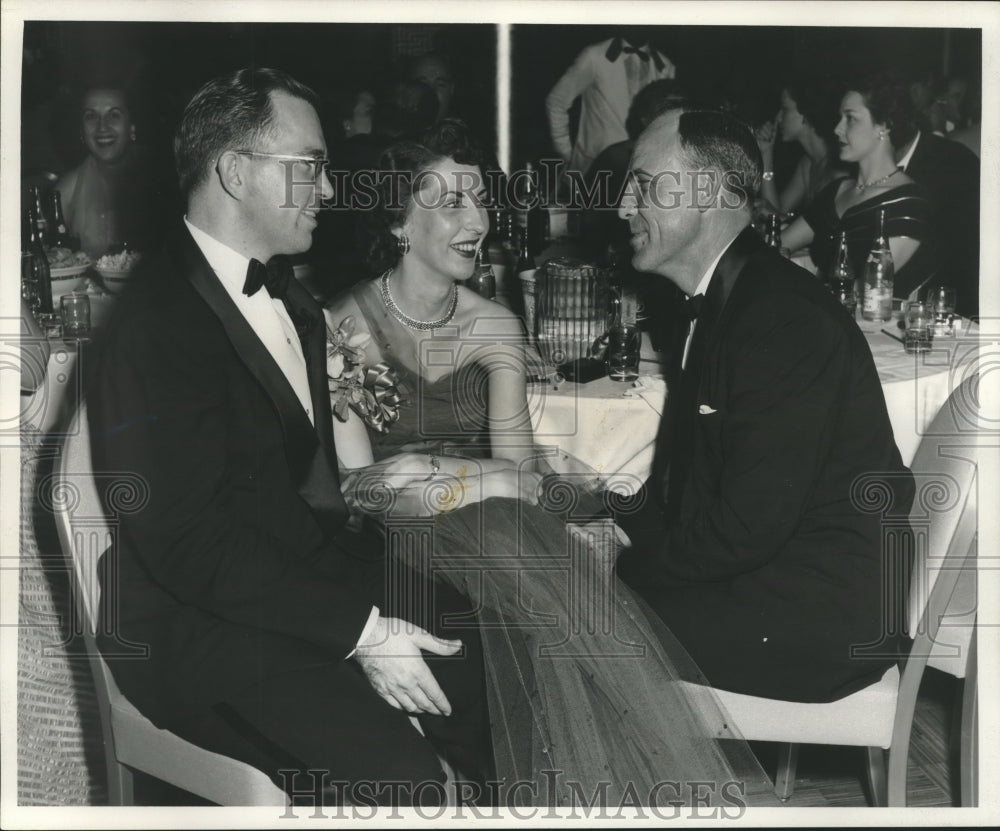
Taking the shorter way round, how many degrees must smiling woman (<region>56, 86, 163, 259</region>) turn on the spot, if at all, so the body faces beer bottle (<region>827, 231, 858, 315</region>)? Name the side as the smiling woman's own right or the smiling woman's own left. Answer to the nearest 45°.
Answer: approximately 90° to the smiling woman's own left

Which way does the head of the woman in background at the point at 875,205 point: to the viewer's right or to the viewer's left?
to the viewer's left

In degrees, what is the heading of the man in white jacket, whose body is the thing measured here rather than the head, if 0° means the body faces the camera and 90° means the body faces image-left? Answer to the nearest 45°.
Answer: approximately 315°

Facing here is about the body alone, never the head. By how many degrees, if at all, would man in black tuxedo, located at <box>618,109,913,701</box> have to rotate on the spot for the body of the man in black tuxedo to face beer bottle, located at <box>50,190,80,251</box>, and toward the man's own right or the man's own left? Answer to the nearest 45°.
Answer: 0° — they already face it

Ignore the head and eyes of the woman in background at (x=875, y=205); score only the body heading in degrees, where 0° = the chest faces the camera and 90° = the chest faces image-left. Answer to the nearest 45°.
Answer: approximately 45°

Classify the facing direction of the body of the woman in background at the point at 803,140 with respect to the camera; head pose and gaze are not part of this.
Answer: to the viewer's left
